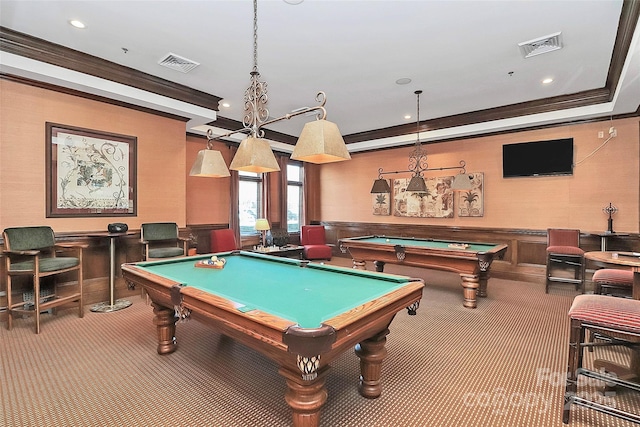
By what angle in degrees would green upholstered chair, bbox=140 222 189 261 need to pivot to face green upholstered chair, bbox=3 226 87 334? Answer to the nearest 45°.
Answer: approximately 90° to its right

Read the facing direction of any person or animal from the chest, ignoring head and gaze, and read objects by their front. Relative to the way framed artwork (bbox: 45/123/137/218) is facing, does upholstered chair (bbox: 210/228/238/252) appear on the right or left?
on its left

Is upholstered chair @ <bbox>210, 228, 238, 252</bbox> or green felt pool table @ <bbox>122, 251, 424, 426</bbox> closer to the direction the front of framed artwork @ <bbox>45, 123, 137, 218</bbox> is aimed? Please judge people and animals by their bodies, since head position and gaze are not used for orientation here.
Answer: the green felt pool table
